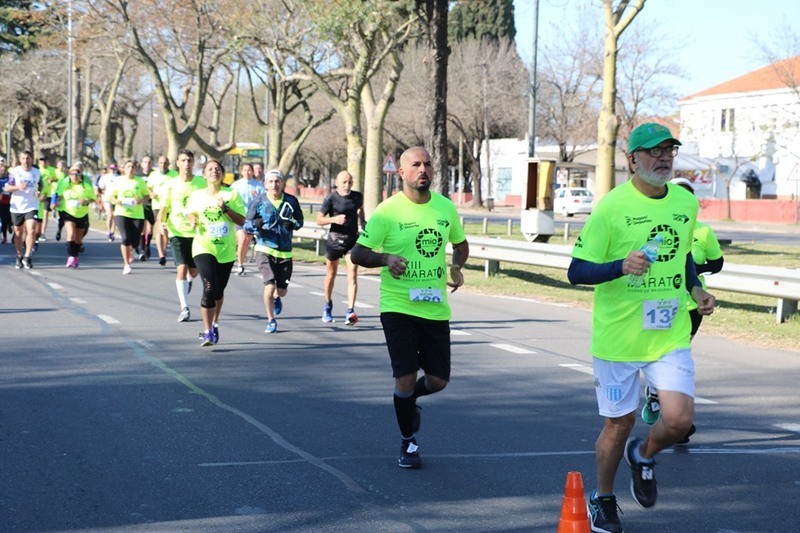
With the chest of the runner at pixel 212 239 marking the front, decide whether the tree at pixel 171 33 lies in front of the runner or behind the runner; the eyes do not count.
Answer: behind

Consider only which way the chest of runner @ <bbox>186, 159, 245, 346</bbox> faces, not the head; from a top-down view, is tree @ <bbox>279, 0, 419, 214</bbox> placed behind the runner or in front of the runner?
behind

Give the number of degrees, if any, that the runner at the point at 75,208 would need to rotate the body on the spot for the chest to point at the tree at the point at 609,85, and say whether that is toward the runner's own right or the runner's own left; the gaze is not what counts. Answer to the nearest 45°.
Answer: approximately 90° to the runner's own left

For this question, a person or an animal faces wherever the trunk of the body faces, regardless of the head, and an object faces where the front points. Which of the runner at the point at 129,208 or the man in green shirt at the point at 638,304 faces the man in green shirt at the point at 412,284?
the runner

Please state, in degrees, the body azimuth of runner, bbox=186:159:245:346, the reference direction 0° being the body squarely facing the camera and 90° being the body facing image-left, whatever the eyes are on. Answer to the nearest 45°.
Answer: approximately 0°

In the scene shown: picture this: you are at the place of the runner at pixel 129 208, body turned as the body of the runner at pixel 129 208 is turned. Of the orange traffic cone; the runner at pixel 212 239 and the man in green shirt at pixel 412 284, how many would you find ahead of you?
3

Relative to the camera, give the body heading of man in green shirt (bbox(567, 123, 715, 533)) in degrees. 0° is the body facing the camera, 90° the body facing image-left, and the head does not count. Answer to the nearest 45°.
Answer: approximately 315°

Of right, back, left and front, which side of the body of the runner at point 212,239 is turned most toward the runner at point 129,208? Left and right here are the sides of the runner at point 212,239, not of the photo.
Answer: back
